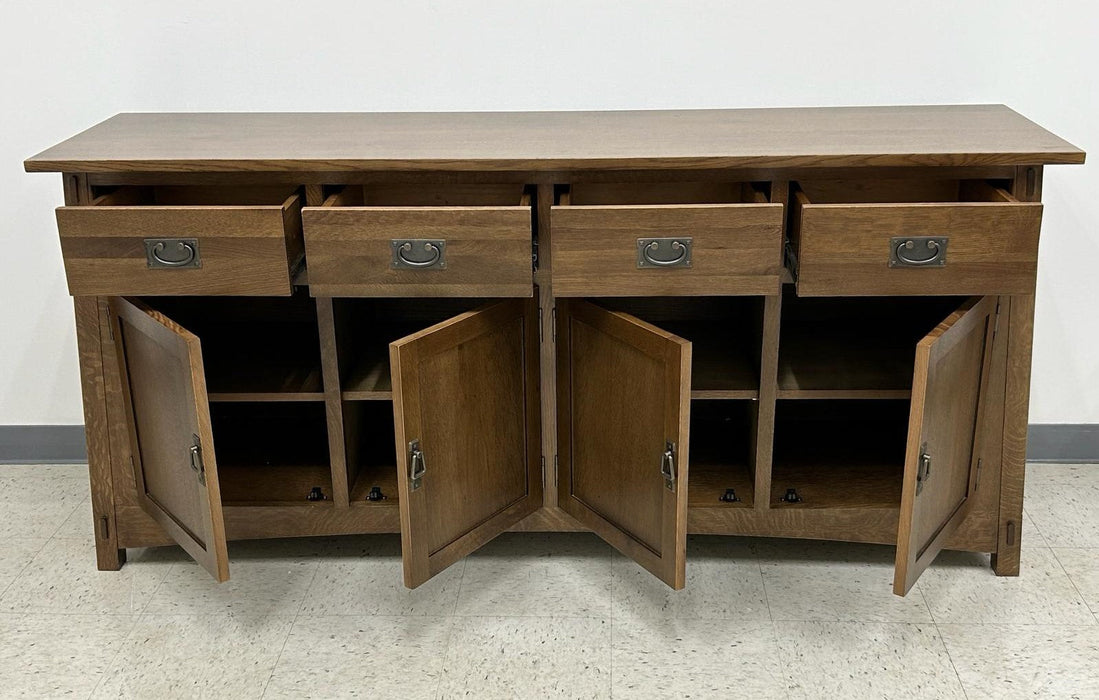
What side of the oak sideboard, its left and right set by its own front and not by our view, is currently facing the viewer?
front
